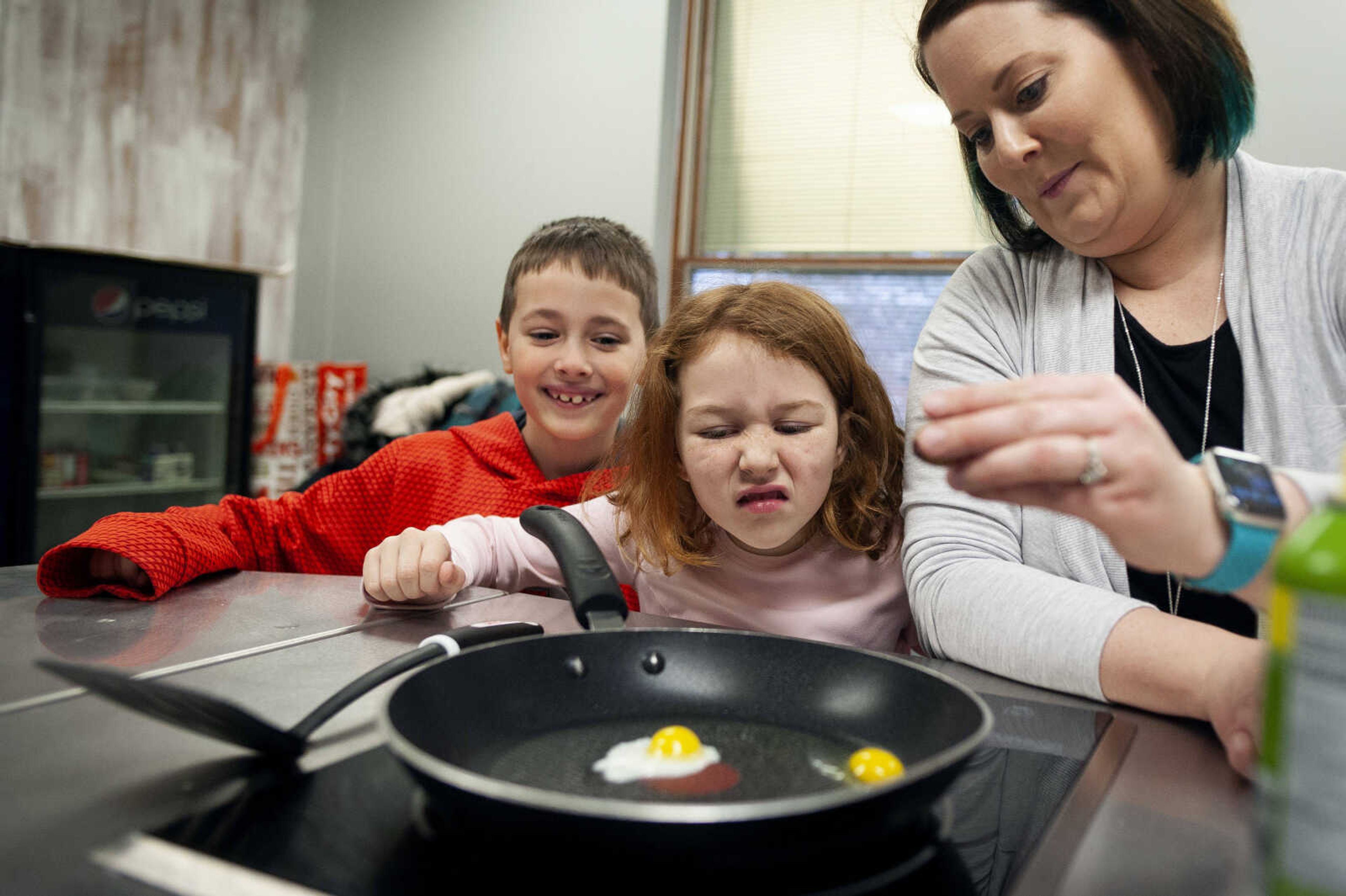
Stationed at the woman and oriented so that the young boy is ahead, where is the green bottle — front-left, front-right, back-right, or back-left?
back-left

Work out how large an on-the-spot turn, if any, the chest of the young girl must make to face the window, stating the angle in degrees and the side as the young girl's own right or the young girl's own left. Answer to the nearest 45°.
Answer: approximately 180°

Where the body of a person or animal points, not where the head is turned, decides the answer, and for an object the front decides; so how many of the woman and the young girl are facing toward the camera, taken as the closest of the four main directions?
2

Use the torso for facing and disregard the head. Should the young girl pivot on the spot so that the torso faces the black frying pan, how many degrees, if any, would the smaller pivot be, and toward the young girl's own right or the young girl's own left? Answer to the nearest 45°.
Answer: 0° — they already face it

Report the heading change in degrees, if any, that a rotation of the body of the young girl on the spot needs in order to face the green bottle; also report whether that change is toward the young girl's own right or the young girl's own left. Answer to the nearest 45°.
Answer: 0° — they already face it

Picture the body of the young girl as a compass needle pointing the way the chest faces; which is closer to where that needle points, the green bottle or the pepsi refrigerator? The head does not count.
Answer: the green bottle

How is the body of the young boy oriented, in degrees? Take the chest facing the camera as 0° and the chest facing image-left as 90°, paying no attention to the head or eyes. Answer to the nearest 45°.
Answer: approximately 0°
